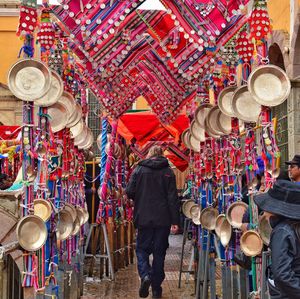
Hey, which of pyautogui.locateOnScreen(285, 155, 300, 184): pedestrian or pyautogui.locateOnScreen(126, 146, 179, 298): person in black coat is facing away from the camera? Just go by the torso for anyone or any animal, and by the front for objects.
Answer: the person in black coat

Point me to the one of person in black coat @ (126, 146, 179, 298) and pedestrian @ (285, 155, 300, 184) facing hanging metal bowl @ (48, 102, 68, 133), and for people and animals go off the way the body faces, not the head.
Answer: the pedestrian

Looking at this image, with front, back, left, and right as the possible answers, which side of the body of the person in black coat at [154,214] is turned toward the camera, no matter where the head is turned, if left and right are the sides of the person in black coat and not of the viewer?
back

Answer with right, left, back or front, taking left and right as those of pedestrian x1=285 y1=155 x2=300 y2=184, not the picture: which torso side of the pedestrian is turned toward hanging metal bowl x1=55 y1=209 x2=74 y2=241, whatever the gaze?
front

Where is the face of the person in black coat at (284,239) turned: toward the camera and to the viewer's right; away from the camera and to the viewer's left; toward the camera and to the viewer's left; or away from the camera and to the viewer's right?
away from the camera and to the viewer's left

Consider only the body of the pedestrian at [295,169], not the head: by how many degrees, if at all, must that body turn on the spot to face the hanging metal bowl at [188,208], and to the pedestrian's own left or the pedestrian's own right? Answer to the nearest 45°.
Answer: approximately 45° to the pedestrian's own right

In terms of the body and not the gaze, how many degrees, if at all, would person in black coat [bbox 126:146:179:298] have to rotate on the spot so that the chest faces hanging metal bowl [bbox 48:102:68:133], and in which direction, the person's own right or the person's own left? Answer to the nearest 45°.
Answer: approximately 135° to the person's own left

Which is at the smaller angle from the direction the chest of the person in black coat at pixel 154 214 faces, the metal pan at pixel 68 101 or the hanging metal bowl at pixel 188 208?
the hanging metal bowl

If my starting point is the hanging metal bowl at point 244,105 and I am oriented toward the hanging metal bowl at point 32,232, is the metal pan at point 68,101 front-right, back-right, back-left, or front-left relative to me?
front-right
